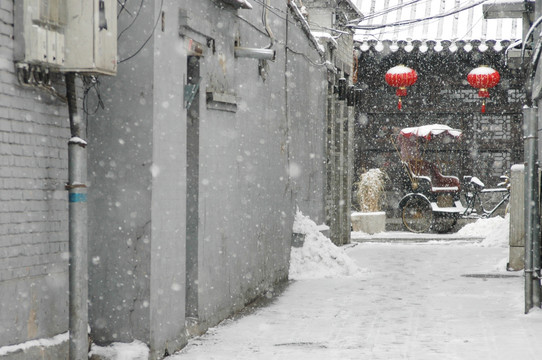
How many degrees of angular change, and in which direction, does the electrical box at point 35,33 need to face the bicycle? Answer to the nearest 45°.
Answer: approximately 90° to its left

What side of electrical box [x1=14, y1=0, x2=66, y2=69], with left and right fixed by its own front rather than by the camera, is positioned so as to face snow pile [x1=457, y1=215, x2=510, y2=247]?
left

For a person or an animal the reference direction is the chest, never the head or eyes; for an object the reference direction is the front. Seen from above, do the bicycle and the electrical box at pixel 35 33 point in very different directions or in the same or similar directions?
same or similar directions

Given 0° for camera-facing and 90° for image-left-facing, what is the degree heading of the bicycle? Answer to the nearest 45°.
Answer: approximately 270°

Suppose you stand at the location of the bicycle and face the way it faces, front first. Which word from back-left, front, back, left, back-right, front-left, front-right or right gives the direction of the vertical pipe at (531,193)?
right

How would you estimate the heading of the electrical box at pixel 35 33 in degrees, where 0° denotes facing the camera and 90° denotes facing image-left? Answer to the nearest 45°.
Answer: approximately 315°

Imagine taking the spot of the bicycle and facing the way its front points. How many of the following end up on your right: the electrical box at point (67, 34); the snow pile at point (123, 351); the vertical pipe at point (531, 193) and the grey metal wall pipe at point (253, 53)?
4

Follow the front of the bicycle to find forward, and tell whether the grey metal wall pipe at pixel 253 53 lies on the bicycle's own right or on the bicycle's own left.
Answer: on the bicycle's own right

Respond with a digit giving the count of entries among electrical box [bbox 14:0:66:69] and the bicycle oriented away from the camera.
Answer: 0

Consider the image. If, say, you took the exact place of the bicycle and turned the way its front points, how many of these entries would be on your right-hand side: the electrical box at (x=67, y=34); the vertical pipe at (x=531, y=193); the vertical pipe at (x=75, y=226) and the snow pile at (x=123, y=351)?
4
